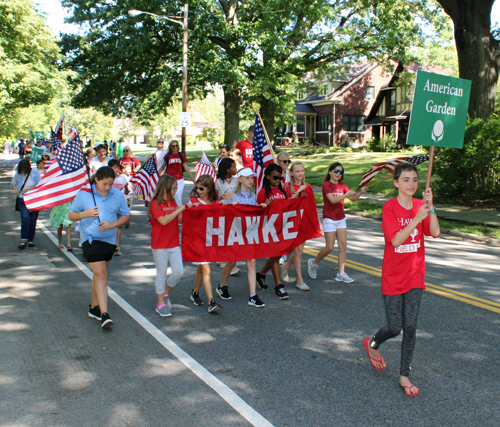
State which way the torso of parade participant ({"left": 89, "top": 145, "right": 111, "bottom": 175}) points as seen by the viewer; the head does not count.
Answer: toward the camera

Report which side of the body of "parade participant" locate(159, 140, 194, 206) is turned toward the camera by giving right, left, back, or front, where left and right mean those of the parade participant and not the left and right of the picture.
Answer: front

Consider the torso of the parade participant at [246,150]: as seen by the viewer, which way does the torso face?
toward the camera

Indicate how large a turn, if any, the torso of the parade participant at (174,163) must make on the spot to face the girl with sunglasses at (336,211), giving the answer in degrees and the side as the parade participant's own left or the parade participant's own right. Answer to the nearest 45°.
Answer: approximately 45° to the parade participant's own left

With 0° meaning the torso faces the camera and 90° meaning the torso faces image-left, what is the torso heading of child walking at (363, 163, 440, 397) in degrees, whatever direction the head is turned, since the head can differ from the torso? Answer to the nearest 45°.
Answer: approximately 315°

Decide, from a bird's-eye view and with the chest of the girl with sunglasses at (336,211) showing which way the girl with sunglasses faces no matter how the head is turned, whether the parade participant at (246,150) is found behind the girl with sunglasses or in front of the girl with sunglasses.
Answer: behind

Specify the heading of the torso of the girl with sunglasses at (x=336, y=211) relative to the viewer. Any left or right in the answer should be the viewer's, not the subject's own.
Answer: facing the viewer and to the right of the viewer

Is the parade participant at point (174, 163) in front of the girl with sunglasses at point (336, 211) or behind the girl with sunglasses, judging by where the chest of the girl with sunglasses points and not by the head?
behind

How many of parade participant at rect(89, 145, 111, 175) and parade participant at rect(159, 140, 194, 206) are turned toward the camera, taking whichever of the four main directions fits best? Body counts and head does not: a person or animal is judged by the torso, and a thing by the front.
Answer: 2

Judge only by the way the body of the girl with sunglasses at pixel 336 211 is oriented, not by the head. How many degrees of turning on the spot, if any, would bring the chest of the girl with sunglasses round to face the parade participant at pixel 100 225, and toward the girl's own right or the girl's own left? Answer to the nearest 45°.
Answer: approximately 90° to the girl's own right

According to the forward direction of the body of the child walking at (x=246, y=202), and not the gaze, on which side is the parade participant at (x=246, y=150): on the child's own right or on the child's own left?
on the child's own left

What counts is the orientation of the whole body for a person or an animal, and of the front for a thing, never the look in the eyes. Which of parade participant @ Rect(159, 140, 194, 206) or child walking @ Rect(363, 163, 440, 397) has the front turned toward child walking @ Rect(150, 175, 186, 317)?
the parade participant
